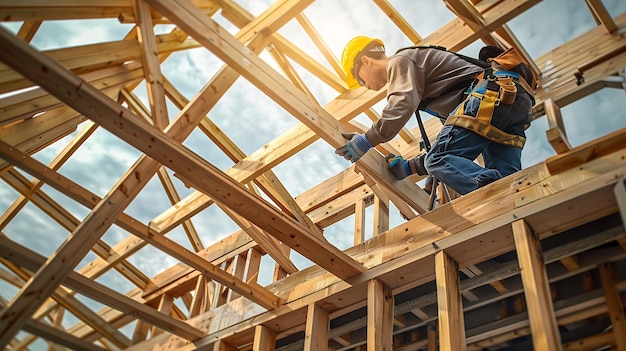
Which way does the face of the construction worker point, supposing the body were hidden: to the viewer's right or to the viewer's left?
to the viewer's left

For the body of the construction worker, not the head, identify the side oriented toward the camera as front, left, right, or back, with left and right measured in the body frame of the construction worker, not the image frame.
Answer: left
